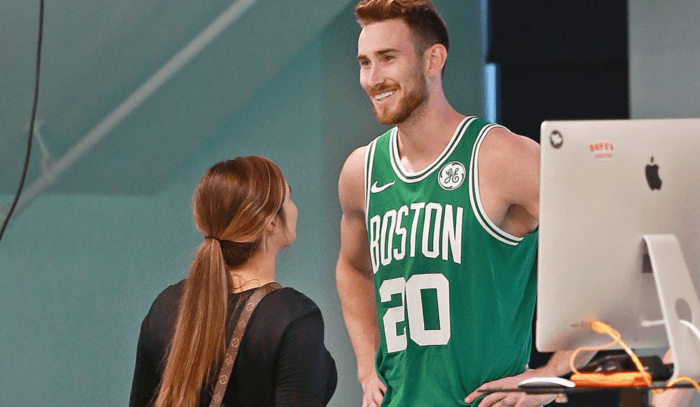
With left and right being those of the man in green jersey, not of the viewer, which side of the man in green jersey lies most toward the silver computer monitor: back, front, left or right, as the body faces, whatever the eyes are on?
left

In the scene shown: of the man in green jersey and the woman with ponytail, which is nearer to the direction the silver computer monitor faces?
the man in green jersey

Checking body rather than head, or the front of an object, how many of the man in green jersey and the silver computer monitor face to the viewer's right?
0

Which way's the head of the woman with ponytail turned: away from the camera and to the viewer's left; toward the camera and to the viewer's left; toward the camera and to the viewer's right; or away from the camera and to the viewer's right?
away from the camera and to the viewer's right

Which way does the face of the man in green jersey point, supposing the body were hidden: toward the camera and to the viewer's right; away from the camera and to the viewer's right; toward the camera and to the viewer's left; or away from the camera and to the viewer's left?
toward the camera and to the viewer's left

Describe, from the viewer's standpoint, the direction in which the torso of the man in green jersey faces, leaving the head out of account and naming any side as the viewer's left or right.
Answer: facing the viewer and to the left of the viewer

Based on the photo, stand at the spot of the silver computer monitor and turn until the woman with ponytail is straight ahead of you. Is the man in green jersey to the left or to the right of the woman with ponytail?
right

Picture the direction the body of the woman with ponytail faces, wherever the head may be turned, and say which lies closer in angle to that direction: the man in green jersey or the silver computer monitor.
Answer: the man in green jersey

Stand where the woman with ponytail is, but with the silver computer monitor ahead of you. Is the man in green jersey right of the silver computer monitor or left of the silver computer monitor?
left

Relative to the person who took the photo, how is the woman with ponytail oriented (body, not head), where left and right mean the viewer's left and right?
facing away from the viewer and to the right of the viewer

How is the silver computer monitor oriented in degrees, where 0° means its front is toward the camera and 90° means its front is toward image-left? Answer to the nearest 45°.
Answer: approximately 135°

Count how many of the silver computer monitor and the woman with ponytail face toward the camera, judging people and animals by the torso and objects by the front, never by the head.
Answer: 0

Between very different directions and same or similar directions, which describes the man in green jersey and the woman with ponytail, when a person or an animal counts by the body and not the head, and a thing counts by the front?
very different directions

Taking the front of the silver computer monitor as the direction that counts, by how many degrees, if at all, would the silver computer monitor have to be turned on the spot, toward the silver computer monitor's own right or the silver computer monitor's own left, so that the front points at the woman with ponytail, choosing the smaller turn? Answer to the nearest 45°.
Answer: approximately 45° to the silver computer monitor's own left
